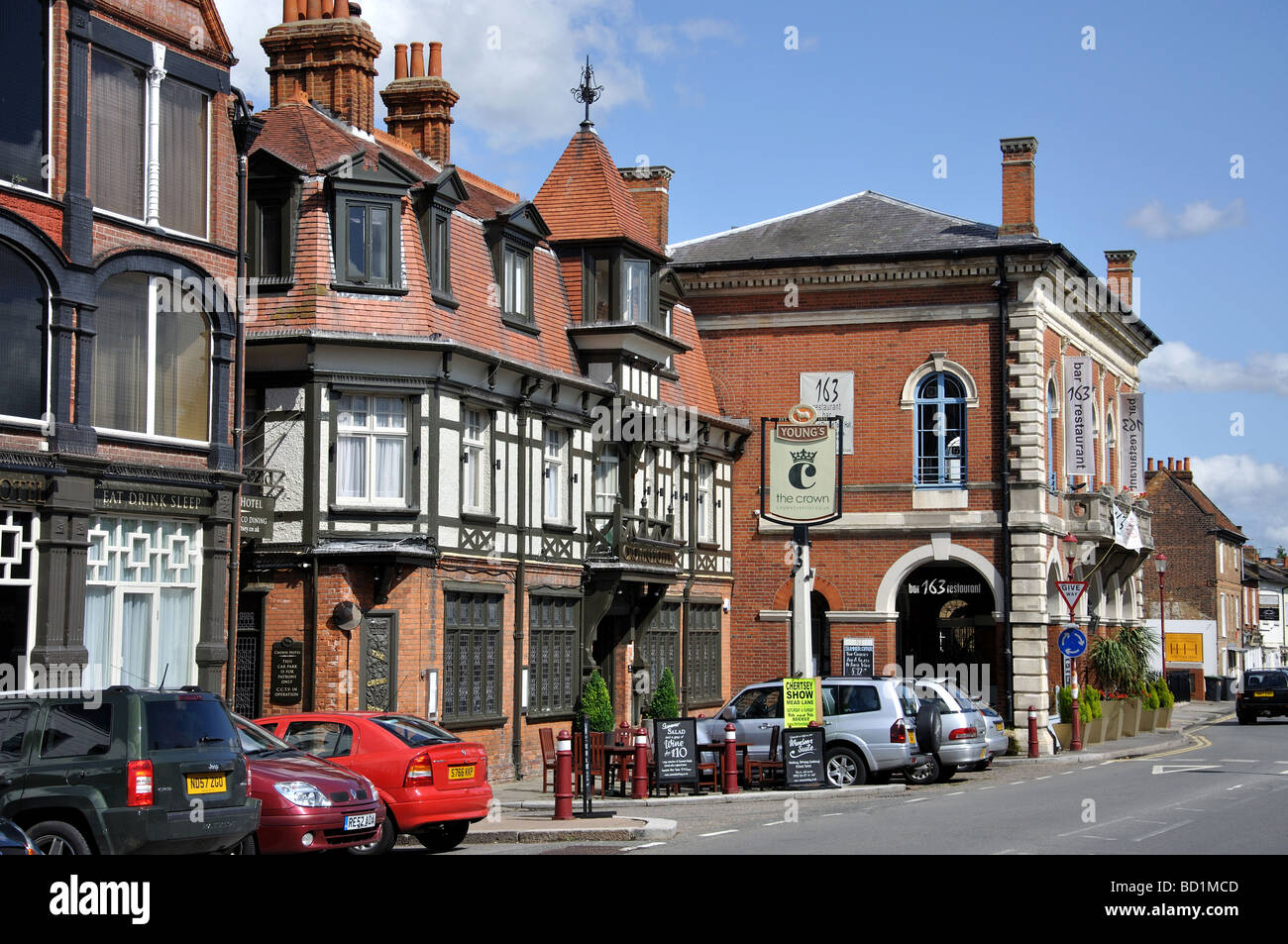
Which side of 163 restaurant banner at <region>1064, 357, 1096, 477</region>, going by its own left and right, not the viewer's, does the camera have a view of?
front

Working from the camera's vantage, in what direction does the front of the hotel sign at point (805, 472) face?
facing the viewer

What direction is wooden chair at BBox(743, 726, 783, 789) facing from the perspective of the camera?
to the viewer's left

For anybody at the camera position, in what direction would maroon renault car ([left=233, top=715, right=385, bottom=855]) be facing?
facing the viewer and to the right of the viewer

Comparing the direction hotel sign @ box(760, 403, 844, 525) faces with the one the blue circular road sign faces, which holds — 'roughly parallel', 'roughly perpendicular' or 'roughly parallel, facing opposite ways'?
roughly parallel

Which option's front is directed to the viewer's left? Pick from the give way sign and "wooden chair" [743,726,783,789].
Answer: the wooden chair

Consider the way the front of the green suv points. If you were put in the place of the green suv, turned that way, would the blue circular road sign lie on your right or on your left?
on your right

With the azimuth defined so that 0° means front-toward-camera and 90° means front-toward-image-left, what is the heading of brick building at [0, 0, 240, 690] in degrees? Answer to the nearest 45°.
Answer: approximately 315°

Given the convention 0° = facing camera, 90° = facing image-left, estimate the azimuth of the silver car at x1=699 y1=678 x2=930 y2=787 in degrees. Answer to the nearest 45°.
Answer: approximately 135°

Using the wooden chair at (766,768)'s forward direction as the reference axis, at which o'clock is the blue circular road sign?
The blue circular road sign is roughly at 4 o'clock from the wooden chair.
